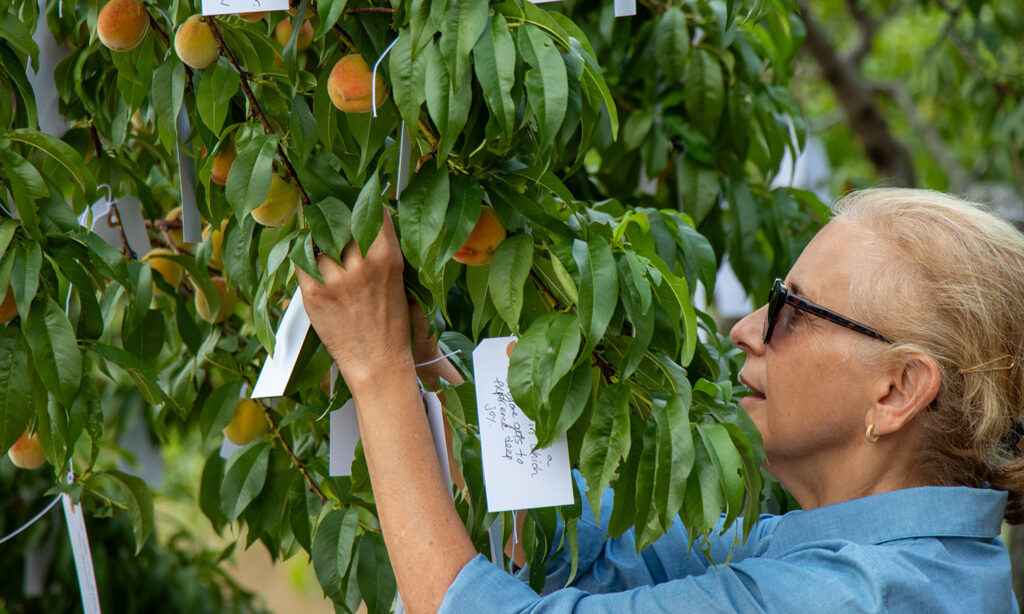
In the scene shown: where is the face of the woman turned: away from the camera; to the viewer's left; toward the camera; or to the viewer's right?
to the viewer's left

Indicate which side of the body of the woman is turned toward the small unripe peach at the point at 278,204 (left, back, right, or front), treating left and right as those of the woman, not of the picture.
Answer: front

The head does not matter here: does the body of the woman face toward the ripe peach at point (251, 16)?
yes

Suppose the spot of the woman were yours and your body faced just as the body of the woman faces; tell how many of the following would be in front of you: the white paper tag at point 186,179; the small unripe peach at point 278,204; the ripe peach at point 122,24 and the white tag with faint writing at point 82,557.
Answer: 4

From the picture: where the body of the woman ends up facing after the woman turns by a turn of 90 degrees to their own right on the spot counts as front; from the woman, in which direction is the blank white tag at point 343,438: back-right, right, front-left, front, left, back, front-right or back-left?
left

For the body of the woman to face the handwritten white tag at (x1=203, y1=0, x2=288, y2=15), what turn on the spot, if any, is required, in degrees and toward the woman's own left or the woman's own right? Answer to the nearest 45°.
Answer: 0° — they already face it

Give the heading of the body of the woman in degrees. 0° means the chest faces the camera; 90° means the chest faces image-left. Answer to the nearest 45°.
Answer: approximately 90°

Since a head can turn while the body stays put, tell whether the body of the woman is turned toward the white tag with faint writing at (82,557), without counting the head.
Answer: yes
